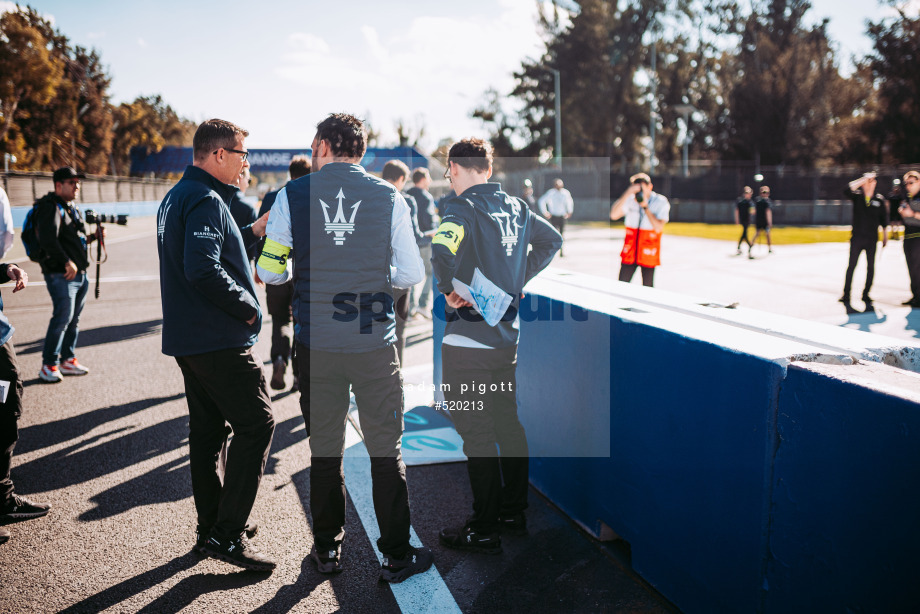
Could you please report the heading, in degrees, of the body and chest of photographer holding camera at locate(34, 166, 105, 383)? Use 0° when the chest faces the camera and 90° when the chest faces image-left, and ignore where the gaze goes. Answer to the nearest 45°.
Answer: approximately 315°

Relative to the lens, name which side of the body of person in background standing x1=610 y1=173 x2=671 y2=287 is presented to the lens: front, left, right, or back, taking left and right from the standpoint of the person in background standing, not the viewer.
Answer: front

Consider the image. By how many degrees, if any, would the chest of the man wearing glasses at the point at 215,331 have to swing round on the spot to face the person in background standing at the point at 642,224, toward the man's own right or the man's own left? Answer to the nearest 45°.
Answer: approximately 45° to the man's own left

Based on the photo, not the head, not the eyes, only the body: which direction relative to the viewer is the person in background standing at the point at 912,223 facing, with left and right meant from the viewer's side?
facing the viewer and to the left of the viewer

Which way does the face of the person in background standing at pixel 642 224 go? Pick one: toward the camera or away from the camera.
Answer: toward the camera

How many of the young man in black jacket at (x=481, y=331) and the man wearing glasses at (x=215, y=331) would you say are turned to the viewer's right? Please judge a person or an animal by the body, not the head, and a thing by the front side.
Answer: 1

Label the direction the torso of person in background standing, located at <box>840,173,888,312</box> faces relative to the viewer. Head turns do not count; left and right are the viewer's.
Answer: facing the viewer

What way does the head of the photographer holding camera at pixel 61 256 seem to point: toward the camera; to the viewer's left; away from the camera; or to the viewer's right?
to the viewer's right

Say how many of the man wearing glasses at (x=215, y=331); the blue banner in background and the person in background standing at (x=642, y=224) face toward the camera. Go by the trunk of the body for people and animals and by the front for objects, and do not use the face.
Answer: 2

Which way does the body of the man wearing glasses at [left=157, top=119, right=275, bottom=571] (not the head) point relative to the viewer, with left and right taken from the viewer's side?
facing to the right of the viewer
